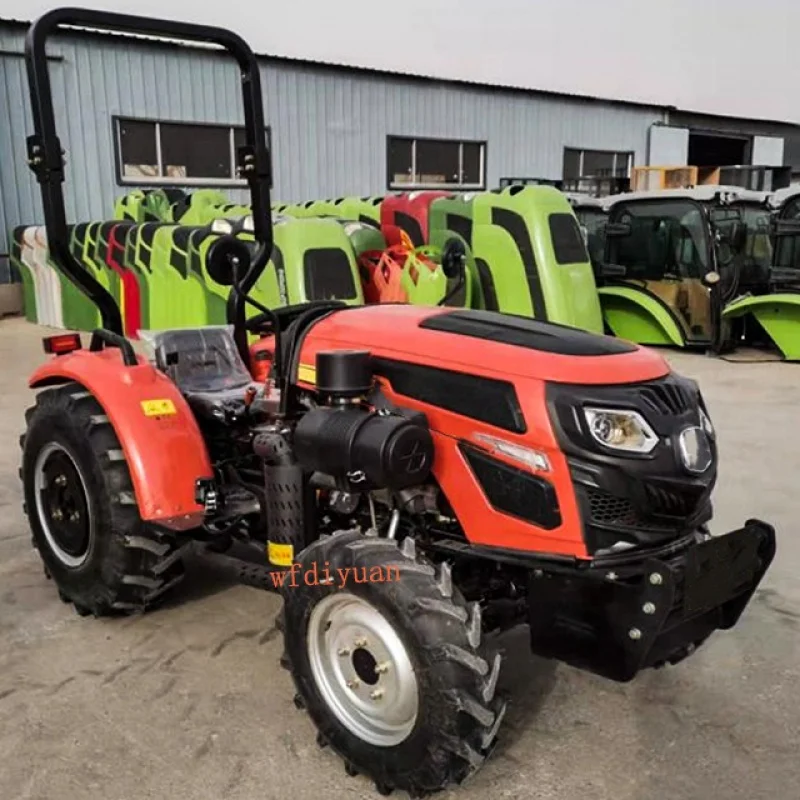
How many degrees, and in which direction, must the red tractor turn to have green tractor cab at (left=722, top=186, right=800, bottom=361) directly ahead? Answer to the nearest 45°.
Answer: approximately 90° to its left

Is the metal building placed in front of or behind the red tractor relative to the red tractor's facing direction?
behind

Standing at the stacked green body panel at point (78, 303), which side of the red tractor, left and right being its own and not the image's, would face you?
back

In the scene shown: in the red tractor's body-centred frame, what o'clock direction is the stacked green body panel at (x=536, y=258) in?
The stacked green body panel is roughly at 8 o'clock from the red tractor.

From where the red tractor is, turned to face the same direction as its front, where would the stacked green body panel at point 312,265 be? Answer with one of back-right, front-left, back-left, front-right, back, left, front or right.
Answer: back-left

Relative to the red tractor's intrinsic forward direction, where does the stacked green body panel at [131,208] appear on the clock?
The stacked green body panel is roughly at 7 o'clock from the red tractor.

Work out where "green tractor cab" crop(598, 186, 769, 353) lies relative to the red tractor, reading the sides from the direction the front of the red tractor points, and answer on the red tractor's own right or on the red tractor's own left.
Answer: on the red tractor's own left

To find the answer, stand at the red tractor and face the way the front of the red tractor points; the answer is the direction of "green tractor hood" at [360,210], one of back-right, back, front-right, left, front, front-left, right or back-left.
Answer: back-left

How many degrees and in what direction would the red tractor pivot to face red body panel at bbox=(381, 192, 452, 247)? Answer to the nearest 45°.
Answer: approximately 135° to its left

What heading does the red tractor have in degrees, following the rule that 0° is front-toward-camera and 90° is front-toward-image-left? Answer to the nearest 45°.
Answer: approximately 315°

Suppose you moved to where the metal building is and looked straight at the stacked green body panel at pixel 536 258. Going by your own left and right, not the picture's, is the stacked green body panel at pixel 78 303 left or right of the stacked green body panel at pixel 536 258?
right

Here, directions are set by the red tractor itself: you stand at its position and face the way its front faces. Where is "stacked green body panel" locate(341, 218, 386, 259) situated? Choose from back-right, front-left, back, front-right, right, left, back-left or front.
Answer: back-left
